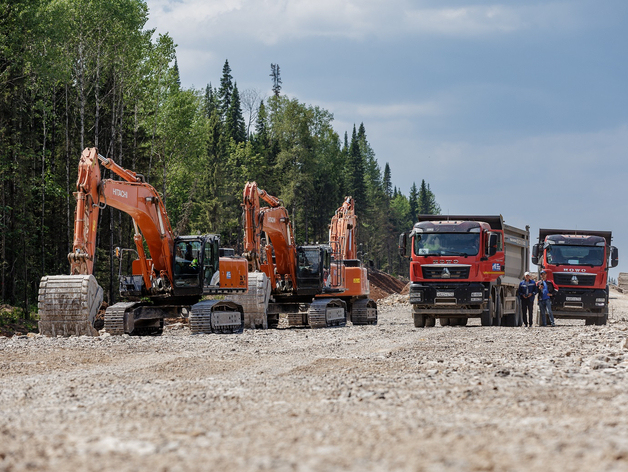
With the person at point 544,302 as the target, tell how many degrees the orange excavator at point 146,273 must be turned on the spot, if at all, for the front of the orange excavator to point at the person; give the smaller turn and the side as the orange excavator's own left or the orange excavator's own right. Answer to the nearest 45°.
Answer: approximately 135° to the orange excavator's own left

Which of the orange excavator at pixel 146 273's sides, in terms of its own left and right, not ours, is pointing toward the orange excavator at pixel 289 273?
back

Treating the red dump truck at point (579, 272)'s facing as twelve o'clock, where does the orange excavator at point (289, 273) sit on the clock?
The orange excavator is roughly at 2 o'clock from the red dump truck.

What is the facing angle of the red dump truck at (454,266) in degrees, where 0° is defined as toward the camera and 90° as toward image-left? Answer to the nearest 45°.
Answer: approximately 0°

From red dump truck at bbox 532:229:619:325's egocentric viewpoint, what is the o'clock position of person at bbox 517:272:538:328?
The person is roughly at 1 o'clock from the red dump truck.

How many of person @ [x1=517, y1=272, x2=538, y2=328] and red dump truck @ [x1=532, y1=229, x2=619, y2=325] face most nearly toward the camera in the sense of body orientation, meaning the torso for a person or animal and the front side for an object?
2
